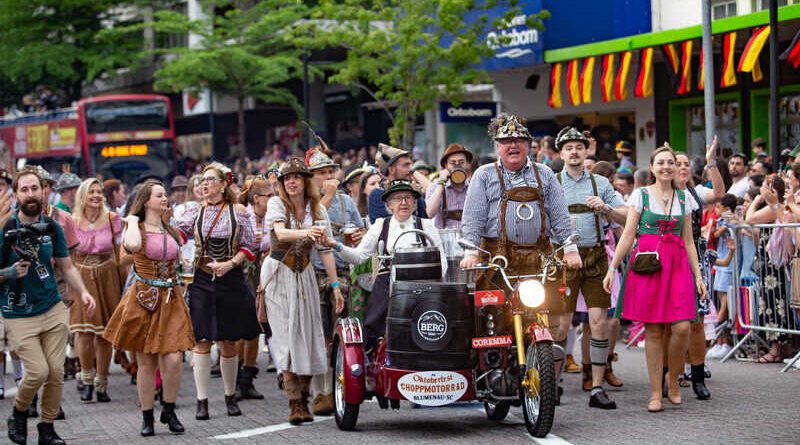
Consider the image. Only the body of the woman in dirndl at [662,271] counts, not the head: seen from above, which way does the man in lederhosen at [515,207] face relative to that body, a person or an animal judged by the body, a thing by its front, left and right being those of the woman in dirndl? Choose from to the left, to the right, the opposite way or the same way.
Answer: the same way

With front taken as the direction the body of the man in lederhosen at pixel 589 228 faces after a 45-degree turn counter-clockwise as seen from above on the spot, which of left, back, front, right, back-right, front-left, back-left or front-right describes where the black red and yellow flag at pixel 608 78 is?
back-left

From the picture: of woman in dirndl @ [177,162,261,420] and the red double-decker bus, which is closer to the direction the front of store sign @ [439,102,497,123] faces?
the woman in dirndl

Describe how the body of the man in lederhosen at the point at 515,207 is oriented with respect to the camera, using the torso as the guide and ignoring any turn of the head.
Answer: toward the camera

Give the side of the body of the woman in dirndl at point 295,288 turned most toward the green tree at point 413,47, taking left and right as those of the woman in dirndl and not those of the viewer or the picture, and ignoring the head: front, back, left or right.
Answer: back

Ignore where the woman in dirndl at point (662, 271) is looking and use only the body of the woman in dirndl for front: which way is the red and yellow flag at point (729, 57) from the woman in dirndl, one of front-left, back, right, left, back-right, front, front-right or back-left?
back

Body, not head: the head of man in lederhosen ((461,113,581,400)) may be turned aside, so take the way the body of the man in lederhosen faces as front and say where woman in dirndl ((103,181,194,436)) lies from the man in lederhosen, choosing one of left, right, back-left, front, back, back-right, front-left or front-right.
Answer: right

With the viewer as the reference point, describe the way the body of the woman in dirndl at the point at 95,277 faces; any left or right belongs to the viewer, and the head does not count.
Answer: facing the viewer

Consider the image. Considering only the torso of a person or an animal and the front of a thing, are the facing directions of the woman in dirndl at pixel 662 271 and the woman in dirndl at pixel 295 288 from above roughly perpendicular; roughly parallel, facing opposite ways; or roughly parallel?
roughly parallel

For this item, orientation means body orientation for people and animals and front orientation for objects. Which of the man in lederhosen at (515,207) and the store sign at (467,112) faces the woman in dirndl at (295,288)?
the store sign

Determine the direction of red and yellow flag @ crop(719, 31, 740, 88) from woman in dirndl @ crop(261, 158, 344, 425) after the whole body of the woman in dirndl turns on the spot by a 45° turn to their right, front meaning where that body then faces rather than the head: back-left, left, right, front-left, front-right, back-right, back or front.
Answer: back

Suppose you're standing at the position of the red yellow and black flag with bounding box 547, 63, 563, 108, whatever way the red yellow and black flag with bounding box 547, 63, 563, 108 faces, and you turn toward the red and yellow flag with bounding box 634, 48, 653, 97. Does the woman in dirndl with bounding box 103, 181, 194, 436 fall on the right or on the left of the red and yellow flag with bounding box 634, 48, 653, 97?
right

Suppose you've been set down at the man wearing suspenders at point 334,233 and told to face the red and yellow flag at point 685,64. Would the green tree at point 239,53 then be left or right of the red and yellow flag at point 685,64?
left

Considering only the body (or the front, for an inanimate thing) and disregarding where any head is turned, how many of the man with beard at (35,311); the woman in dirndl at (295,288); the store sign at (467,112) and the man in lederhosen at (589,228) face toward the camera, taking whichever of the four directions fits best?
4
